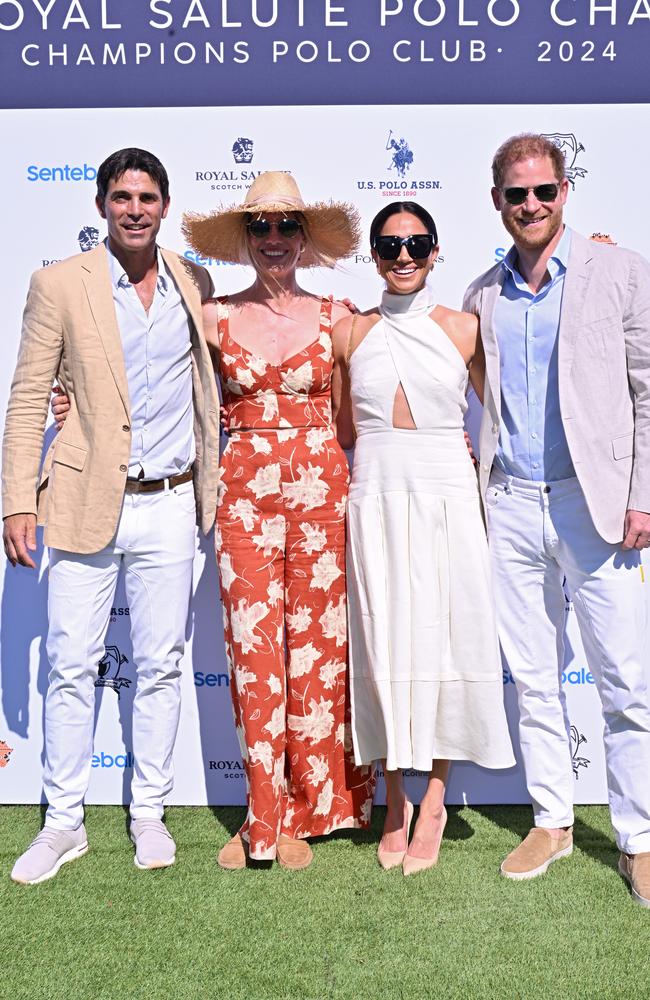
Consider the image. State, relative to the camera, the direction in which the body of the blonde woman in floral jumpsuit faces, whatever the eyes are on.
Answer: toward the camera

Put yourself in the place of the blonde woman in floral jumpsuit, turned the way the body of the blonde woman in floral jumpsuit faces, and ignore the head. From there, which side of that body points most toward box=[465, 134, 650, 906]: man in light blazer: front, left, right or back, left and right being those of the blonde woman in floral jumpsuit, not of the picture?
left

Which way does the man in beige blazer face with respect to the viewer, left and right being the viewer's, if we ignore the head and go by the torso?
facing the viewer

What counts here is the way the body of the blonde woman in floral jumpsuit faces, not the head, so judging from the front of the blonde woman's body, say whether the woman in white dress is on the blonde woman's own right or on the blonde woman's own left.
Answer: on the blonde woman's own left

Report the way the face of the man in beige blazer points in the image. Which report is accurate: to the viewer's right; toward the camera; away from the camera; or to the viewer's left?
toward the camera

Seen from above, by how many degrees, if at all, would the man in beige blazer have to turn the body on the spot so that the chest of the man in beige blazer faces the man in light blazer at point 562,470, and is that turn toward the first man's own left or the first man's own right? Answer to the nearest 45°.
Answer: approximately 90° to the first man's own left

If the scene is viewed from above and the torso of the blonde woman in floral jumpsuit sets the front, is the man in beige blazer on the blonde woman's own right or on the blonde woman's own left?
on the blonde woman's own right

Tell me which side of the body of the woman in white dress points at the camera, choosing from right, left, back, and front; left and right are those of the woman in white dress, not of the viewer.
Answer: front

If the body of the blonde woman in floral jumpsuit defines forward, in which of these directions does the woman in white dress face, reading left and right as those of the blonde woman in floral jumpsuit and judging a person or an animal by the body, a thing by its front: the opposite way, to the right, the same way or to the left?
the same way

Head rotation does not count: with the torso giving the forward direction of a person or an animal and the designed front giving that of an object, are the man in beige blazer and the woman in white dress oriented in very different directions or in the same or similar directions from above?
same or similar directions

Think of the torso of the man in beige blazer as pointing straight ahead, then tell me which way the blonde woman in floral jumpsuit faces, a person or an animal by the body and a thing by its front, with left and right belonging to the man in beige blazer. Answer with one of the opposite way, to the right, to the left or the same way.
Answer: the same way

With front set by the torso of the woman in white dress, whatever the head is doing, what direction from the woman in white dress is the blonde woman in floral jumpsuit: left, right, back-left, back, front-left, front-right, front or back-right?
right
